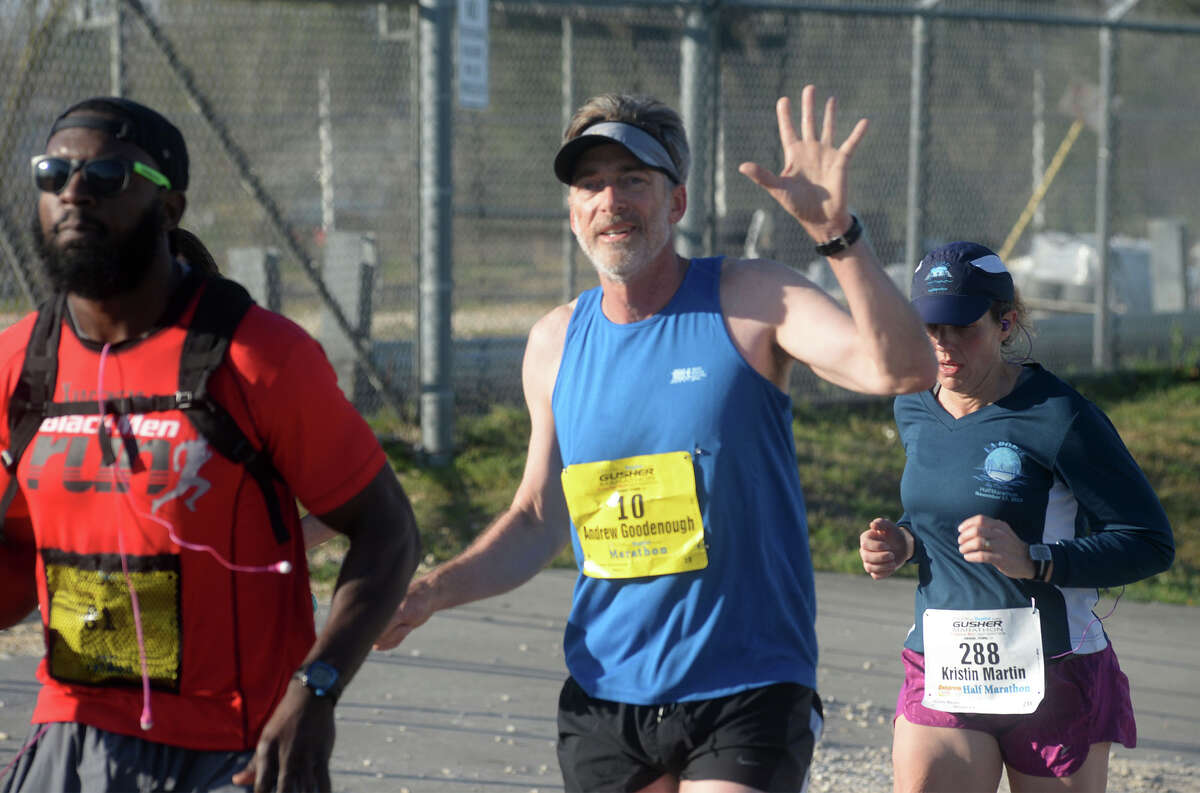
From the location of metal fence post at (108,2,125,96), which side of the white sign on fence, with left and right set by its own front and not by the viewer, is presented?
right

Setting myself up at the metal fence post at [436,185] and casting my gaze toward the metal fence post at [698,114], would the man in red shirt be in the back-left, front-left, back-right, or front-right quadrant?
back-right

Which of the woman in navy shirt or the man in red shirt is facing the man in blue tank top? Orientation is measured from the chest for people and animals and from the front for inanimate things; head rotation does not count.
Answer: the woman in navy shirt

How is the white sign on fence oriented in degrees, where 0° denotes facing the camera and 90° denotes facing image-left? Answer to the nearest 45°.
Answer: approximately 0°

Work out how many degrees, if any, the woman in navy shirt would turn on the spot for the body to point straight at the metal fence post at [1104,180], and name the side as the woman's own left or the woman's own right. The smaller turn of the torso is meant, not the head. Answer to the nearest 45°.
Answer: approximately 135° to the woman's own right

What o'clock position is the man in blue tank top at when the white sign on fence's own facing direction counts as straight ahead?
The man in blue tank top is roughly at 12 o'clock from the white sign on fence.

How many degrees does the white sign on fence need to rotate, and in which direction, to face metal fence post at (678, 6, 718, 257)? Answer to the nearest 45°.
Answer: approximately 135° to its left

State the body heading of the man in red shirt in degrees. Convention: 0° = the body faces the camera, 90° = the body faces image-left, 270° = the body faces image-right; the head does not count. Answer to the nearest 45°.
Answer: approximately 45°

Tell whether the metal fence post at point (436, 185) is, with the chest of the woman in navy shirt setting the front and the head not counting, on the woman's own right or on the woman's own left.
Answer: on the woman's own right

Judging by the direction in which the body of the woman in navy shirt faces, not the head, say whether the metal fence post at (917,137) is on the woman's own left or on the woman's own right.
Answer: on the woman's own right
